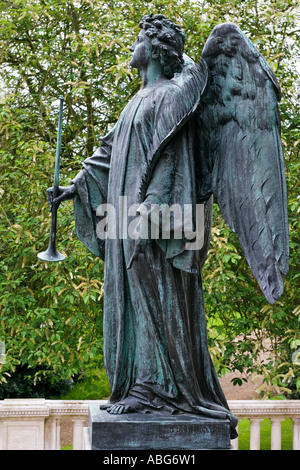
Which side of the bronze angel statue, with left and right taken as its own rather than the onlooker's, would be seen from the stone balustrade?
right

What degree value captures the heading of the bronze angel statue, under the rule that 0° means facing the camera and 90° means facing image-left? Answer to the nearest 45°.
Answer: approximately 90°
